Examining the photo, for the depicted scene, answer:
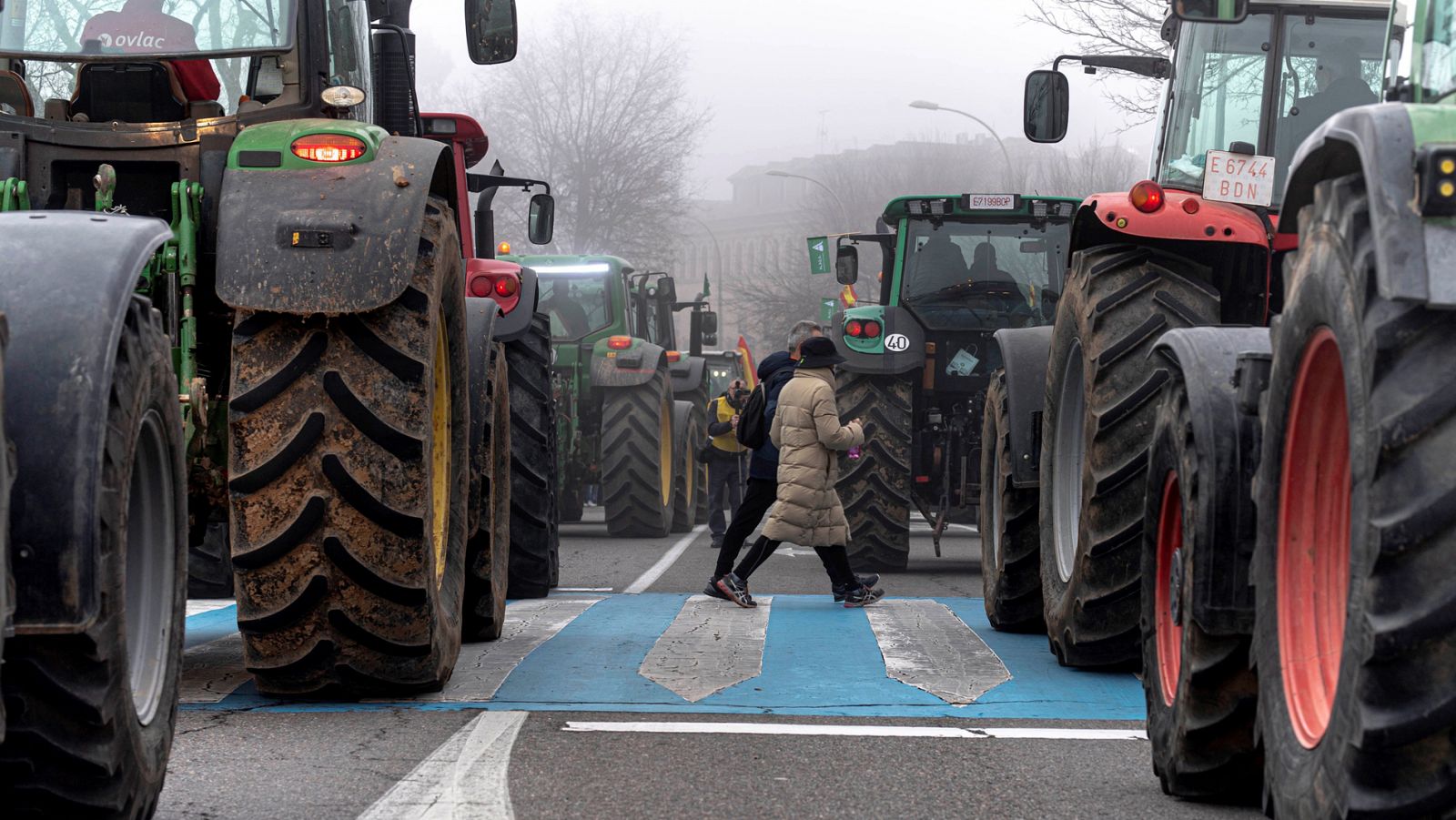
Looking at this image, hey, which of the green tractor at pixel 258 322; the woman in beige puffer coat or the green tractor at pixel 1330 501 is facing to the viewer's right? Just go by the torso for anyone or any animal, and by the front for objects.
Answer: the woman in beige puffer coat

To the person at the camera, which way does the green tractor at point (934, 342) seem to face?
facing away from the viewer

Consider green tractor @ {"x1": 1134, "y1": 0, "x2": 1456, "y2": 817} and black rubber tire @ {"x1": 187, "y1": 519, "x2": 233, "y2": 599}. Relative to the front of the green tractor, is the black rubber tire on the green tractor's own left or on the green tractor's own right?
on the green tractor's own left

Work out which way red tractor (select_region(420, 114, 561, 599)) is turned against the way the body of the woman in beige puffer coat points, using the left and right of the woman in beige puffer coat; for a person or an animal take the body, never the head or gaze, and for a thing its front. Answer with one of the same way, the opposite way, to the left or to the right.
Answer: to the left

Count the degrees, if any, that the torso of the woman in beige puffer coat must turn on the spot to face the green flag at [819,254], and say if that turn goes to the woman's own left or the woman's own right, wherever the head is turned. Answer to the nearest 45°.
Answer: approximately 90° to the woman's own left

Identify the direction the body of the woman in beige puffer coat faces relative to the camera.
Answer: to the viewer's right

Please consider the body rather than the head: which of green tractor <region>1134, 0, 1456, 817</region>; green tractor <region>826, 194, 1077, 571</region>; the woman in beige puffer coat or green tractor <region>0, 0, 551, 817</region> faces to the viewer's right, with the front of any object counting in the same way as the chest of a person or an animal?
the woman in beige puffer coat

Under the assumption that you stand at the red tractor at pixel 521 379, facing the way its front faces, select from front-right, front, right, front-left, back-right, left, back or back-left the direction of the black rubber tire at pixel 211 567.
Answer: back-left

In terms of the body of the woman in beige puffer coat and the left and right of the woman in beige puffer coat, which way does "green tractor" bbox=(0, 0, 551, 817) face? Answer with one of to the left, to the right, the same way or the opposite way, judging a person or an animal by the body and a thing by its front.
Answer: to the left

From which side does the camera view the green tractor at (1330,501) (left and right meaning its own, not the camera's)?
back

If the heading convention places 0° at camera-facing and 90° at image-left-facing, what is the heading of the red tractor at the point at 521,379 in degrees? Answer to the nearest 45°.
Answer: approximately 180°

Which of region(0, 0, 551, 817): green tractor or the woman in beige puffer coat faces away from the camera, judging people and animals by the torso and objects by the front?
the green tractor

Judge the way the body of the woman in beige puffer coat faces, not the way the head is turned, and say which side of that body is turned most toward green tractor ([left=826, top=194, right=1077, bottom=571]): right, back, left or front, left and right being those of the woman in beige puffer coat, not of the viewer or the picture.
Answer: left

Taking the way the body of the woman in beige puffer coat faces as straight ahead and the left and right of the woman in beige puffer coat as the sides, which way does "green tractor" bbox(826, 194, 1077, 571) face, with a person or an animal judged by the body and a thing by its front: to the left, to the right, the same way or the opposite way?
to the left

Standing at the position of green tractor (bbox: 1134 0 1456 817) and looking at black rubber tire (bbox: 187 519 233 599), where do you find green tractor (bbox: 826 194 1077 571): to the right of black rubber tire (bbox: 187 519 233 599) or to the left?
right

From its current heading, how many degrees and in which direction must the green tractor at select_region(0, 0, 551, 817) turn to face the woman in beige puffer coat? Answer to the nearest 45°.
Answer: approximately 45° to its right

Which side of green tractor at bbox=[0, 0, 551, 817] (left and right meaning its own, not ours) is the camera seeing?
back

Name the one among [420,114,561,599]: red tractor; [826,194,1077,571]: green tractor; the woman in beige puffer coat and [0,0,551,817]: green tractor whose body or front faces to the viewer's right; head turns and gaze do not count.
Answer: the woman in beige puffer coat
